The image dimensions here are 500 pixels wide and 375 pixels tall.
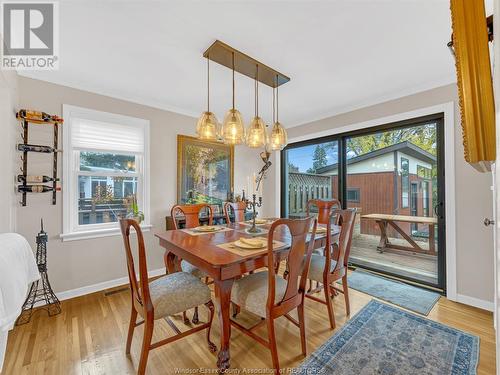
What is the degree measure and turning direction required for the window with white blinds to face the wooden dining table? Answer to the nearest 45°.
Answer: approximately 45° to its right

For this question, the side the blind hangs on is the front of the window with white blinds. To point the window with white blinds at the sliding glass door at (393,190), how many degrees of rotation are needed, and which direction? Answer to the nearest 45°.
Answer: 0° — it already faces it

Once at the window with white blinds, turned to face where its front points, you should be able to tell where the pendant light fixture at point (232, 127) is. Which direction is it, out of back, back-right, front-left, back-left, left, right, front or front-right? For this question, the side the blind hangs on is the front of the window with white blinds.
front

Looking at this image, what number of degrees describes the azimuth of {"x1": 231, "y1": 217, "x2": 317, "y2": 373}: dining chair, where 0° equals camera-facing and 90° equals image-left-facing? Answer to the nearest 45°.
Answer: approximately 135°

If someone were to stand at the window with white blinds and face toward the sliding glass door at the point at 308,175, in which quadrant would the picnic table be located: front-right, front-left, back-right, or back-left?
front-right

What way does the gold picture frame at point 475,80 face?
to the viewer's left

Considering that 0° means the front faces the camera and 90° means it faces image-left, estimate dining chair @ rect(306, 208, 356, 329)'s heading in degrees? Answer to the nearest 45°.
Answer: approximately 135°

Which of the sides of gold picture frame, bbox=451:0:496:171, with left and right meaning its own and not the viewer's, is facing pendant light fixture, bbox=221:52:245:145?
front

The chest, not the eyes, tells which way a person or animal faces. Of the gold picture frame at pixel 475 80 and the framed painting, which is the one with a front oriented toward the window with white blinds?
the gold picture frame

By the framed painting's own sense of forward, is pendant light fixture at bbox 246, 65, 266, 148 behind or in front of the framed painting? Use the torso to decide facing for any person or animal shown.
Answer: in front

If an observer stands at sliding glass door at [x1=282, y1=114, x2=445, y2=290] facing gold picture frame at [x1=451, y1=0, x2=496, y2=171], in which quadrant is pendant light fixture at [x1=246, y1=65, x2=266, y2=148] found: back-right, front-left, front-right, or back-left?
front-right
